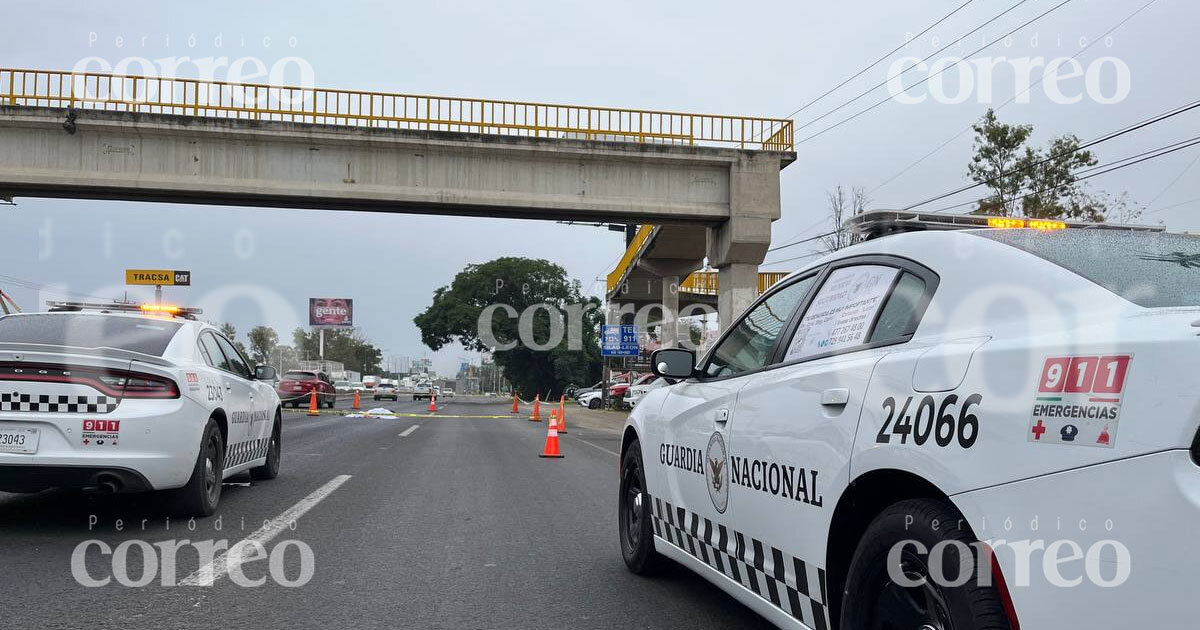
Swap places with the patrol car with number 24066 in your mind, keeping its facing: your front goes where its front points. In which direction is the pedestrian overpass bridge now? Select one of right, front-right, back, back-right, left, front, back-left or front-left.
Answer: front

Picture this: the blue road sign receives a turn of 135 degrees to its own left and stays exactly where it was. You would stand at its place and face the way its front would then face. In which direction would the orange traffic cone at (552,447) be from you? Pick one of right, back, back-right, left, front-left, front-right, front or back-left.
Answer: back-right

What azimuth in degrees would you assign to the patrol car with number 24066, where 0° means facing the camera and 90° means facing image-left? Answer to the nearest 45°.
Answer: approximately 135°

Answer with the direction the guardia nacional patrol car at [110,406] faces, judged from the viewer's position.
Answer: facing away from the viewer and to the right of the viewer

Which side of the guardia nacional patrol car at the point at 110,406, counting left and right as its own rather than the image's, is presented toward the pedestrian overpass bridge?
front

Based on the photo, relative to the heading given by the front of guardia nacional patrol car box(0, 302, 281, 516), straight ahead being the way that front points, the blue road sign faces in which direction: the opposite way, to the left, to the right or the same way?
the opposite way

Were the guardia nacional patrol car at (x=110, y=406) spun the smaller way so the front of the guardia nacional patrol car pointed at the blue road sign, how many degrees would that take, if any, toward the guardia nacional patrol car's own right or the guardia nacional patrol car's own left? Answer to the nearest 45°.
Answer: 0° — it already faces it

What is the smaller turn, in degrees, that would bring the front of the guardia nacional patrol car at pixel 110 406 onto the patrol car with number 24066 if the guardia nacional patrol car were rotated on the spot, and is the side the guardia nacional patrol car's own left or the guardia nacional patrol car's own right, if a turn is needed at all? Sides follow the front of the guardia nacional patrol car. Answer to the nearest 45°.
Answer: approximately 90° to the guardia nacional patrol car's own right

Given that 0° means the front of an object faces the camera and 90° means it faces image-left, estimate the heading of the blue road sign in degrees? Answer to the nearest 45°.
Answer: approximately 0°

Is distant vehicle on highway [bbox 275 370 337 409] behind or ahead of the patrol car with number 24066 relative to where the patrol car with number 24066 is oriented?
ahead

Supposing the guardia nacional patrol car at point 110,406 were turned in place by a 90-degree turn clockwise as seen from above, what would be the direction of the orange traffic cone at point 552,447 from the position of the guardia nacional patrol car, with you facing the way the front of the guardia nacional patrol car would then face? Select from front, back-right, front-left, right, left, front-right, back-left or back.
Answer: left

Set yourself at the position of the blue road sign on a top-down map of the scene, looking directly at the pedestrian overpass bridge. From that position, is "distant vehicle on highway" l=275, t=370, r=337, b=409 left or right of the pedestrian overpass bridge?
right
